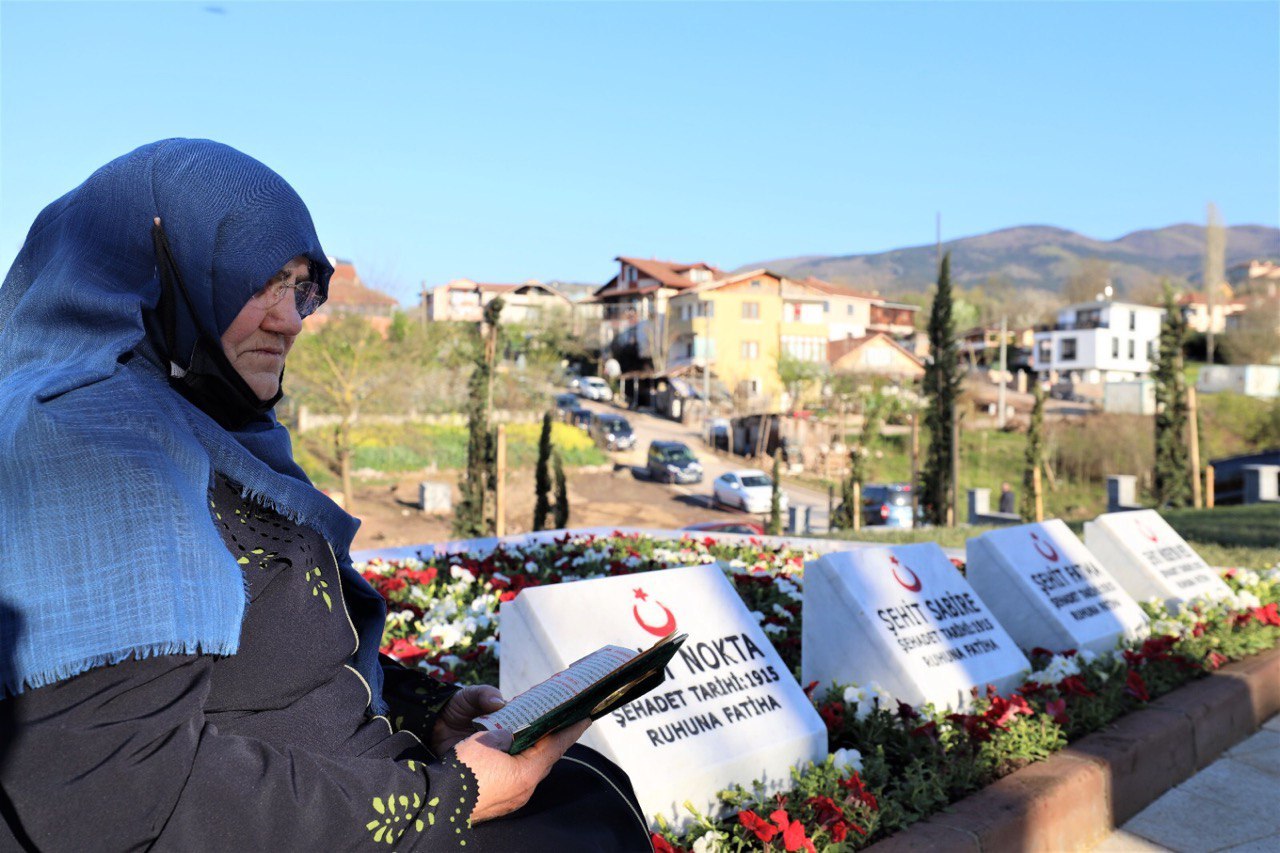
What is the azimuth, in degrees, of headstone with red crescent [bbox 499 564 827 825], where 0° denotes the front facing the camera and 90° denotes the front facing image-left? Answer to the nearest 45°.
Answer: approximately 315°

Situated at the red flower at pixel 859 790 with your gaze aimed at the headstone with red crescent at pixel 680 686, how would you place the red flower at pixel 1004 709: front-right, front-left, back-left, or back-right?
back-right

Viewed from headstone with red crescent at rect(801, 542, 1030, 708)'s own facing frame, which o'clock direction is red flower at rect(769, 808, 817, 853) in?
The red flower is roughly at 2 o'clock from the headstone with red crescent.

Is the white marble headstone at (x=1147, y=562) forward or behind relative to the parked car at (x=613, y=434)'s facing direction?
forward

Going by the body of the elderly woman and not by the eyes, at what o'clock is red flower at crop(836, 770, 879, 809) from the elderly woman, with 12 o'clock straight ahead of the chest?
The red flower is roughly at 11 o'clock from the elderly woman.

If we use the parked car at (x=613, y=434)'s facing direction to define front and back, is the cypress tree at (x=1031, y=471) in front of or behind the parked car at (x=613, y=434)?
in front

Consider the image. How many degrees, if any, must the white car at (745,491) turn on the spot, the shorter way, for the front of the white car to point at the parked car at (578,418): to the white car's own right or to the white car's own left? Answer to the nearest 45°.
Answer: approximately 180°

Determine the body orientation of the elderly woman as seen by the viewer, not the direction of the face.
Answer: to the viewer's right

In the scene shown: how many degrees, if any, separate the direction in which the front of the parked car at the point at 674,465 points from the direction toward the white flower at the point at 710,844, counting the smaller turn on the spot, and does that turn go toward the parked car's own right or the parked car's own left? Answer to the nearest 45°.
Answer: approximately 45° to the parked car's own right

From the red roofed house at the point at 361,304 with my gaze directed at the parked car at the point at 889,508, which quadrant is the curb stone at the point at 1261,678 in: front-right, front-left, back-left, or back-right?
front-right

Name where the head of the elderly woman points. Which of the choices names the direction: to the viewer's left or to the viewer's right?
to the viewer's right

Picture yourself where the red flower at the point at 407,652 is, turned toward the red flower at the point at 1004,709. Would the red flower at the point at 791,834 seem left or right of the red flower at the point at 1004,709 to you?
right

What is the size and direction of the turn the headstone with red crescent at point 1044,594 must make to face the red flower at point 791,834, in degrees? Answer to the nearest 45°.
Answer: approximately 45° to its right

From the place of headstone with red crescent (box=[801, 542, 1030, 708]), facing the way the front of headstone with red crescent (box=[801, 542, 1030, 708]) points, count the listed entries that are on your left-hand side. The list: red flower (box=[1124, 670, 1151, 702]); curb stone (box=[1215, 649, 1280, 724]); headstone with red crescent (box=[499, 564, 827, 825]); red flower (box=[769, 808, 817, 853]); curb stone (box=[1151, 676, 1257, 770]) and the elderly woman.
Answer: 3

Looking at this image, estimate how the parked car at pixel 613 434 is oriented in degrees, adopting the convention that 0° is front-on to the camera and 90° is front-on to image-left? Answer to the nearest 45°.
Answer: approximately 315°

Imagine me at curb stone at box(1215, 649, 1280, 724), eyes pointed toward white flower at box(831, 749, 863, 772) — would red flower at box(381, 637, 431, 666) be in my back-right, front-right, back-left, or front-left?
front-right

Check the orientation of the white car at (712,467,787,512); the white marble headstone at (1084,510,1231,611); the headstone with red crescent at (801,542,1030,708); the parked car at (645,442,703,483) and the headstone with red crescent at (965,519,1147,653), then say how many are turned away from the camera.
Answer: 0

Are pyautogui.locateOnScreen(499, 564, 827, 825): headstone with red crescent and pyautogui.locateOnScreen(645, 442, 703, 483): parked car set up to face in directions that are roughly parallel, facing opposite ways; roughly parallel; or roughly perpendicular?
roughly parallel

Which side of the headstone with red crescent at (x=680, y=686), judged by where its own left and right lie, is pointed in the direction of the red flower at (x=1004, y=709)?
left
